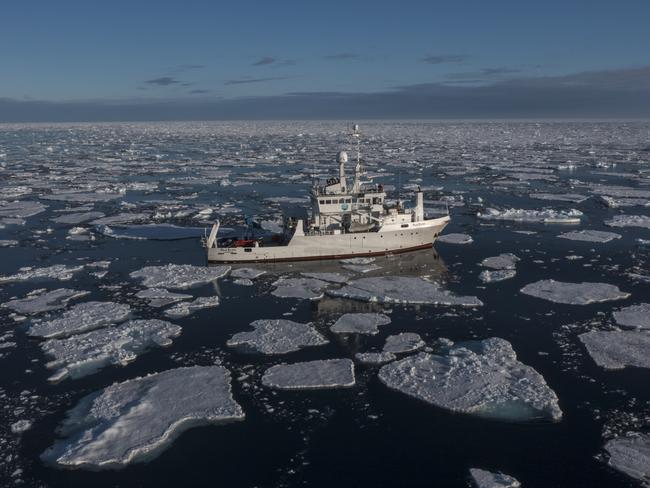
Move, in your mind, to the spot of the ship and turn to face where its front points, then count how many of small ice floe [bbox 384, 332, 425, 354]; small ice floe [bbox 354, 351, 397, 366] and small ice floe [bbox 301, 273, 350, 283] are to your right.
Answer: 3

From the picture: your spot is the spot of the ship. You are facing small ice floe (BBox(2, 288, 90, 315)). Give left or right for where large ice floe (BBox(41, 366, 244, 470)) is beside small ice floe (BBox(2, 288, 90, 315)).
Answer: left

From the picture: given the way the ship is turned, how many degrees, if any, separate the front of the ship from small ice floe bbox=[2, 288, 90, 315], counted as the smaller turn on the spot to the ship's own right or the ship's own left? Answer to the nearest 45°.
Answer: approximately 135° to the ship's own right

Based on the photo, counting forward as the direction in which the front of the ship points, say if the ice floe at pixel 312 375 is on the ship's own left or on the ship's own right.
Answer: on the ship's own right

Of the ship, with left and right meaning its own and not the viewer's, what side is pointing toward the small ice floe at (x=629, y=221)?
front

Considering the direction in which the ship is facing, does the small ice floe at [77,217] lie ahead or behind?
behind

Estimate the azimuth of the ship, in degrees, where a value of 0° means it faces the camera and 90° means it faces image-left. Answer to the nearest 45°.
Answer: approximately 270°

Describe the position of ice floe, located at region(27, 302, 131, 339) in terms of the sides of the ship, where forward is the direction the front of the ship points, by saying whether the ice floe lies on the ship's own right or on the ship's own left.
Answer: on the ship's own right

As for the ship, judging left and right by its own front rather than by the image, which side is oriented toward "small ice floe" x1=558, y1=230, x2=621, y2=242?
front

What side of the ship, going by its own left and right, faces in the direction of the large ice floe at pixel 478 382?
right

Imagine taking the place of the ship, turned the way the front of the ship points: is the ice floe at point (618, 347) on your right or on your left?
on your right

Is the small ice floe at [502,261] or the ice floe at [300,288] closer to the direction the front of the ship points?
the small ice floe

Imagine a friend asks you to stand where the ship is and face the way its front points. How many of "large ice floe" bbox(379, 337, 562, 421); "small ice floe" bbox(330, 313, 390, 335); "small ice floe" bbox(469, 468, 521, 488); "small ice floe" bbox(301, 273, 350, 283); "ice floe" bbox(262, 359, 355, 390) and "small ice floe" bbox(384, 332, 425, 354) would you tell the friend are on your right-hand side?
6

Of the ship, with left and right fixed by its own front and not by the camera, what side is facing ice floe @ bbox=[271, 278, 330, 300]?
right

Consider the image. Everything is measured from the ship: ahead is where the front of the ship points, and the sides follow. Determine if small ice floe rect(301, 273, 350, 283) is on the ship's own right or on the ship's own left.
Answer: on the ship's own right

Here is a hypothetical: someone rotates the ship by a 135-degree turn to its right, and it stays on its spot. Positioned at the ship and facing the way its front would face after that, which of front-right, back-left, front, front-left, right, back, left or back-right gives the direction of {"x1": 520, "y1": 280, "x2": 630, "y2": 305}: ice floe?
left

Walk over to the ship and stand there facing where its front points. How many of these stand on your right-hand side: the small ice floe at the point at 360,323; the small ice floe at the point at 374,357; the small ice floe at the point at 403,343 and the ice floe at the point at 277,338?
4
